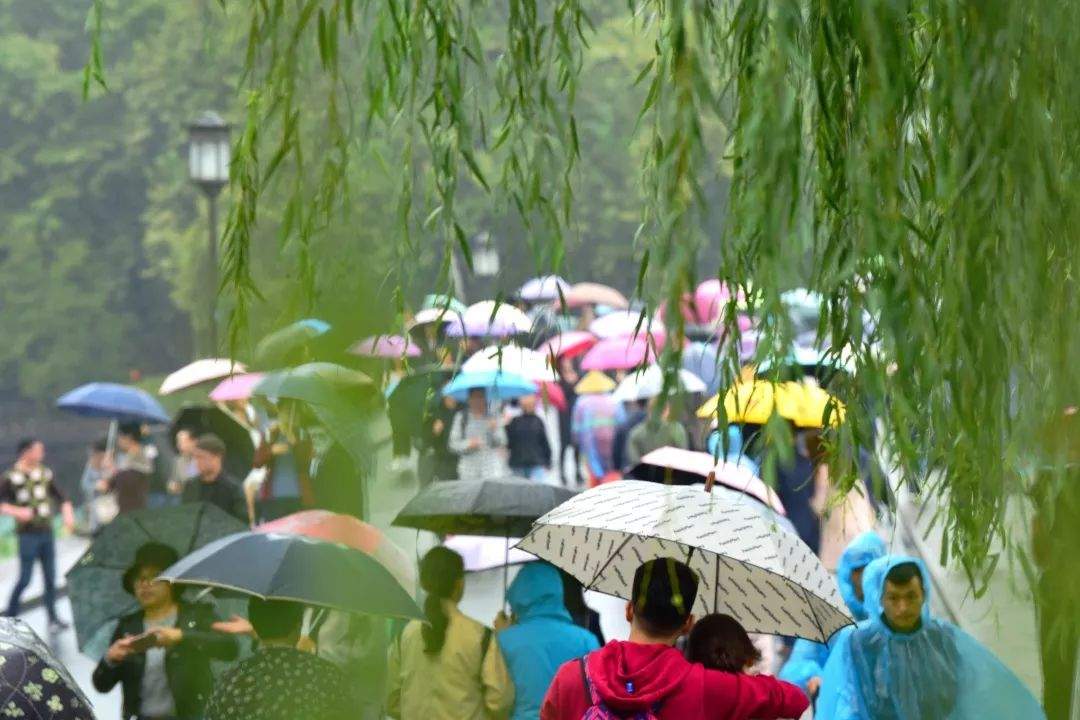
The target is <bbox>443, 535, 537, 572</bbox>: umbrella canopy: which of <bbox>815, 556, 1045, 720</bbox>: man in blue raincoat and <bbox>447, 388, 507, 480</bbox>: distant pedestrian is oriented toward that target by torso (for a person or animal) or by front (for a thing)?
the distant pedestrian

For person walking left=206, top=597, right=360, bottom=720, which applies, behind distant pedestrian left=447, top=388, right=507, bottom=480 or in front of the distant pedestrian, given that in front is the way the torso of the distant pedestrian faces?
in front

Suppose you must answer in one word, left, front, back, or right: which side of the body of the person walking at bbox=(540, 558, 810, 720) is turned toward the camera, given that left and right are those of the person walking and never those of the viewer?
back

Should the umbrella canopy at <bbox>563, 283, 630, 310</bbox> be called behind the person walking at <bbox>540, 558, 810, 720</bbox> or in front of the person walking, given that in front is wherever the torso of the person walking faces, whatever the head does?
in front

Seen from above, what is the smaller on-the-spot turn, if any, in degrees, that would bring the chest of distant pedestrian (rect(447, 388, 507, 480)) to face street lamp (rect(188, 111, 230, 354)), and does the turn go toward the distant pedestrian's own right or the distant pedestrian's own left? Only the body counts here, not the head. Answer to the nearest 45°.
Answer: approximately 135° to the distant pedestrian's own right

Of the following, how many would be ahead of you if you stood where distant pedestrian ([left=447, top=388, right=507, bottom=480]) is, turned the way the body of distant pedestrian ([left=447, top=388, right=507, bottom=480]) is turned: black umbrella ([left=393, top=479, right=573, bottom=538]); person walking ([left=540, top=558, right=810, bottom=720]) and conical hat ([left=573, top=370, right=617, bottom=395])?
2

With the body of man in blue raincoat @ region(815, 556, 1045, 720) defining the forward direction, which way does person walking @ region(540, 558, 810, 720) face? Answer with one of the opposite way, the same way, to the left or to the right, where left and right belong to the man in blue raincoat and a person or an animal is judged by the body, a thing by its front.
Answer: the opposite way

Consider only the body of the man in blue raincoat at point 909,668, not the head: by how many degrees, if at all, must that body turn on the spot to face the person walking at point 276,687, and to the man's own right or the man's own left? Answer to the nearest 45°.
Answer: approximately 45° to the man's own right

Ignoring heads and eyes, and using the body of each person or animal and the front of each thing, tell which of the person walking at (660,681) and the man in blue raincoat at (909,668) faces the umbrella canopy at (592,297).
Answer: the person walking

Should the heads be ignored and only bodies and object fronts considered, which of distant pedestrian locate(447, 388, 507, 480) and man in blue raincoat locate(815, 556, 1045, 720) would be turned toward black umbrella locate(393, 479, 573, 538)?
the distant pedestrian

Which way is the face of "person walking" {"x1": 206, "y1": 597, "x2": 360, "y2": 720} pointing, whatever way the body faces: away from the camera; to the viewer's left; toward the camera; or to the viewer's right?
away from the camera

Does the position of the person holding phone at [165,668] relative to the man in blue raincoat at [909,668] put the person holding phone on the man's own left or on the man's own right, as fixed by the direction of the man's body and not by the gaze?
on the man's own right

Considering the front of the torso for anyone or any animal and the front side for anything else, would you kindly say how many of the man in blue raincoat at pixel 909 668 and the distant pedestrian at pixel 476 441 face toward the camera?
2
